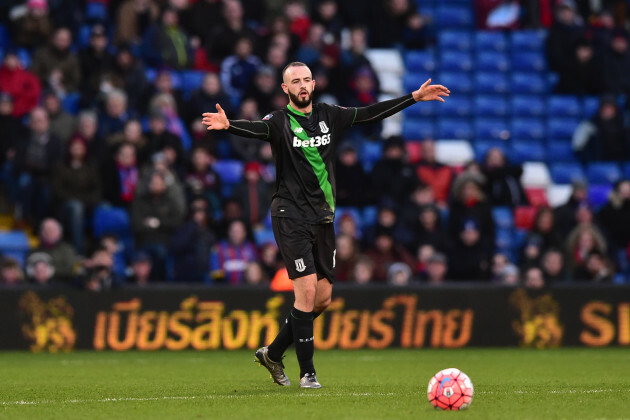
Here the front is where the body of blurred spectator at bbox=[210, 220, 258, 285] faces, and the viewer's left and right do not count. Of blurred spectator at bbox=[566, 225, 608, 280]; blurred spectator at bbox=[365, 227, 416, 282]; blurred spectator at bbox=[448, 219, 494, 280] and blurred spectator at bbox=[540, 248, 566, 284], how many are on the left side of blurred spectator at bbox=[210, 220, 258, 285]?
4

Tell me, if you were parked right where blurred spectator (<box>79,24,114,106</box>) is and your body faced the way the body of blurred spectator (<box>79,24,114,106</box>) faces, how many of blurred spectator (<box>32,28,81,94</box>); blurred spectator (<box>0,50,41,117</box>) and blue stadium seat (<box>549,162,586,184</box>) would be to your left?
1

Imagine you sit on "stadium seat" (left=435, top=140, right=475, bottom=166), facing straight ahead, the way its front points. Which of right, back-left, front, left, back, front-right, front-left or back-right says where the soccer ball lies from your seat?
front

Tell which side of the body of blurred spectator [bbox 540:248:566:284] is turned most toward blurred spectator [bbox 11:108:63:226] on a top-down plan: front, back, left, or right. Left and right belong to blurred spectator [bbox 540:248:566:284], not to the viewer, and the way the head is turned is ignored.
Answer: right

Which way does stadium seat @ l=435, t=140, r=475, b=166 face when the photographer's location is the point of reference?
facing the viewer

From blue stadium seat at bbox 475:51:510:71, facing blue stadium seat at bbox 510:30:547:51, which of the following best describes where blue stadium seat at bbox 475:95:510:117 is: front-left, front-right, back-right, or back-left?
back-right

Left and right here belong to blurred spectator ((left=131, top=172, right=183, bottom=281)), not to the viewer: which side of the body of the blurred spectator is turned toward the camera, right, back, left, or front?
front

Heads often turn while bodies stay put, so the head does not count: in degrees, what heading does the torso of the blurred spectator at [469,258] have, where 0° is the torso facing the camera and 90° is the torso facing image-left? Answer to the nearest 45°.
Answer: approximately 0°

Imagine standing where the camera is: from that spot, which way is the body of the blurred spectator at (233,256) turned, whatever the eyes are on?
toward the camera

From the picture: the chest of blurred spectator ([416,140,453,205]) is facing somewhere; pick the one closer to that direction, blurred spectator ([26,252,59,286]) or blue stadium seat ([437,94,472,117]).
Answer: the blurred spectator

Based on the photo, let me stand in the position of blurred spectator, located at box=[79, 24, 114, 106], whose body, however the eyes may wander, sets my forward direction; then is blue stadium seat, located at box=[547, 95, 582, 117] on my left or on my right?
on my left

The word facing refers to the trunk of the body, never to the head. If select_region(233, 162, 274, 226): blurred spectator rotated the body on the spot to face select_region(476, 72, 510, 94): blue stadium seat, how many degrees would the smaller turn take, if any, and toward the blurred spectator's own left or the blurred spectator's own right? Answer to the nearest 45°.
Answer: approximately 135° to the blurred spectator's own left
